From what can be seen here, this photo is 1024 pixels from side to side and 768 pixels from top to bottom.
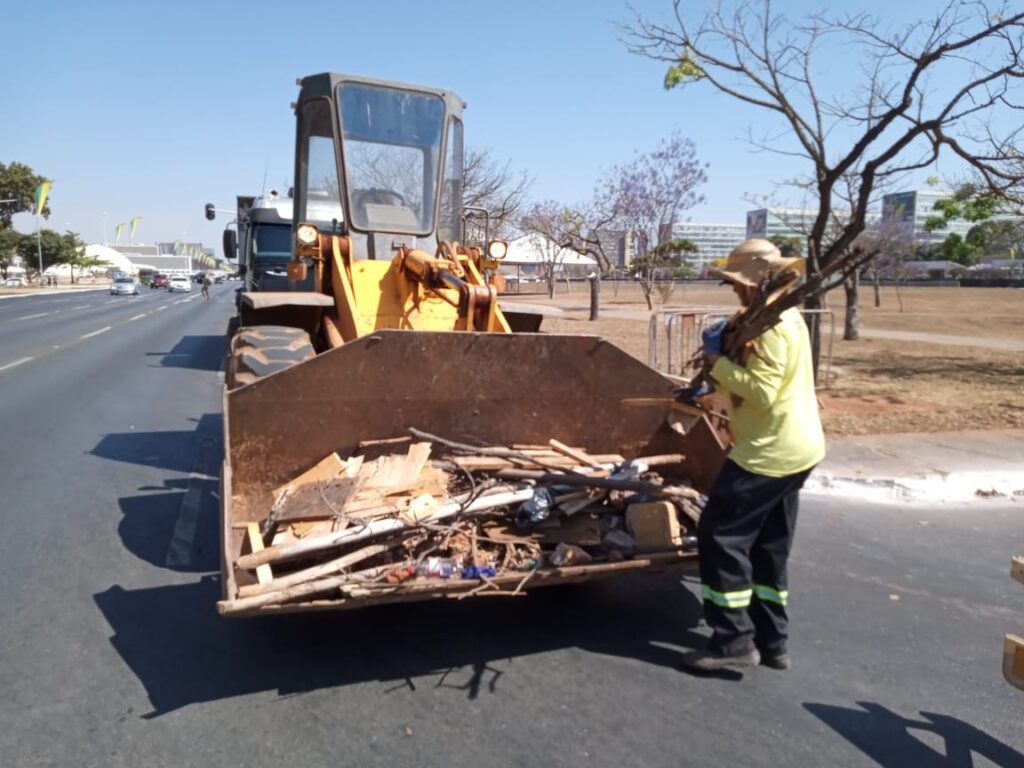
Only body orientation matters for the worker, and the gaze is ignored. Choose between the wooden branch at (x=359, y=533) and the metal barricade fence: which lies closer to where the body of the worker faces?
the wooden branch

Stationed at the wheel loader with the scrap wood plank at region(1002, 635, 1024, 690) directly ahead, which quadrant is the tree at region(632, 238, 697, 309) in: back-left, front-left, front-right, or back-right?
back-left

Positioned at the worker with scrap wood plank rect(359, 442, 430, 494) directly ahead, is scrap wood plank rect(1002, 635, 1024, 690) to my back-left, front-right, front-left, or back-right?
back-left

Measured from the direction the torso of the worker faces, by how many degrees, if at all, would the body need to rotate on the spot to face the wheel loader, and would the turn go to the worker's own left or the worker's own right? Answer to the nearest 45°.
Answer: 0° — they already face it

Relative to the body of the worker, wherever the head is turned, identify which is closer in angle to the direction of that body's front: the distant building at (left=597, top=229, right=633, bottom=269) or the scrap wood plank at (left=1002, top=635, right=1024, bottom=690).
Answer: the distant building

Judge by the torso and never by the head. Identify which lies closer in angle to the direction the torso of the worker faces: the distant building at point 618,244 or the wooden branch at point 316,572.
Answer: the wooden branch

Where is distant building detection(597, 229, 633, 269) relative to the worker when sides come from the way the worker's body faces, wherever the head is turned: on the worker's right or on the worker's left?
on the worker's right

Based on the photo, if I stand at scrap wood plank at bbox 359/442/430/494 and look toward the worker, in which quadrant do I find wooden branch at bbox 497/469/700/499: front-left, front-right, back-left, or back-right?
front-left

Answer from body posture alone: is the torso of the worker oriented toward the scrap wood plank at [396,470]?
yes

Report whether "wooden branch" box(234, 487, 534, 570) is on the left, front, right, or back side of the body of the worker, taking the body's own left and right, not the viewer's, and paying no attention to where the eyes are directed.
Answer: front

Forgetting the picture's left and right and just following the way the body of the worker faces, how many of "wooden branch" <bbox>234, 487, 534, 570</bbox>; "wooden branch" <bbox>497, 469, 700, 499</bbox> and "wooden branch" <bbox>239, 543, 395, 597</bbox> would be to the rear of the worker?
0

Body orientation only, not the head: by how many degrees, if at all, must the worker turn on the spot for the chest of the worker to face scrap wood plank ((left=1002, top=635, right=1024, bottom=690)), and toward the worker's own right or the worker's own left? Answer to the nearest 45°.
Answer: approximately 135° to the worker's own left

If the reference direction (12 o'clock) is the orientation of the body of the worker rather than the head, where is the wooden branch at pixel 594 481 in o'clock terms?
The wooden branch is roughly at 1 o'clock from the worker.

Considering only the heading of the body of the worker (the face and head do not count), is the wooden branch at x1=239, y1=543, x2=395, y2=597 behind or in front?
in front

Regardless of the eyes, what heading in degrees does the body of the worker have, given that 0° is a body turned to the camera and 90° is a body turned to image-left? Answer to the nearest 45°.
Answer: approximately 90°

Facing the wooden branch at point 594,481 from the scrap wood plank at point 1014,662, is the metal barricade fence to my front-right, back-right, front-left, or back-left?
front-right
